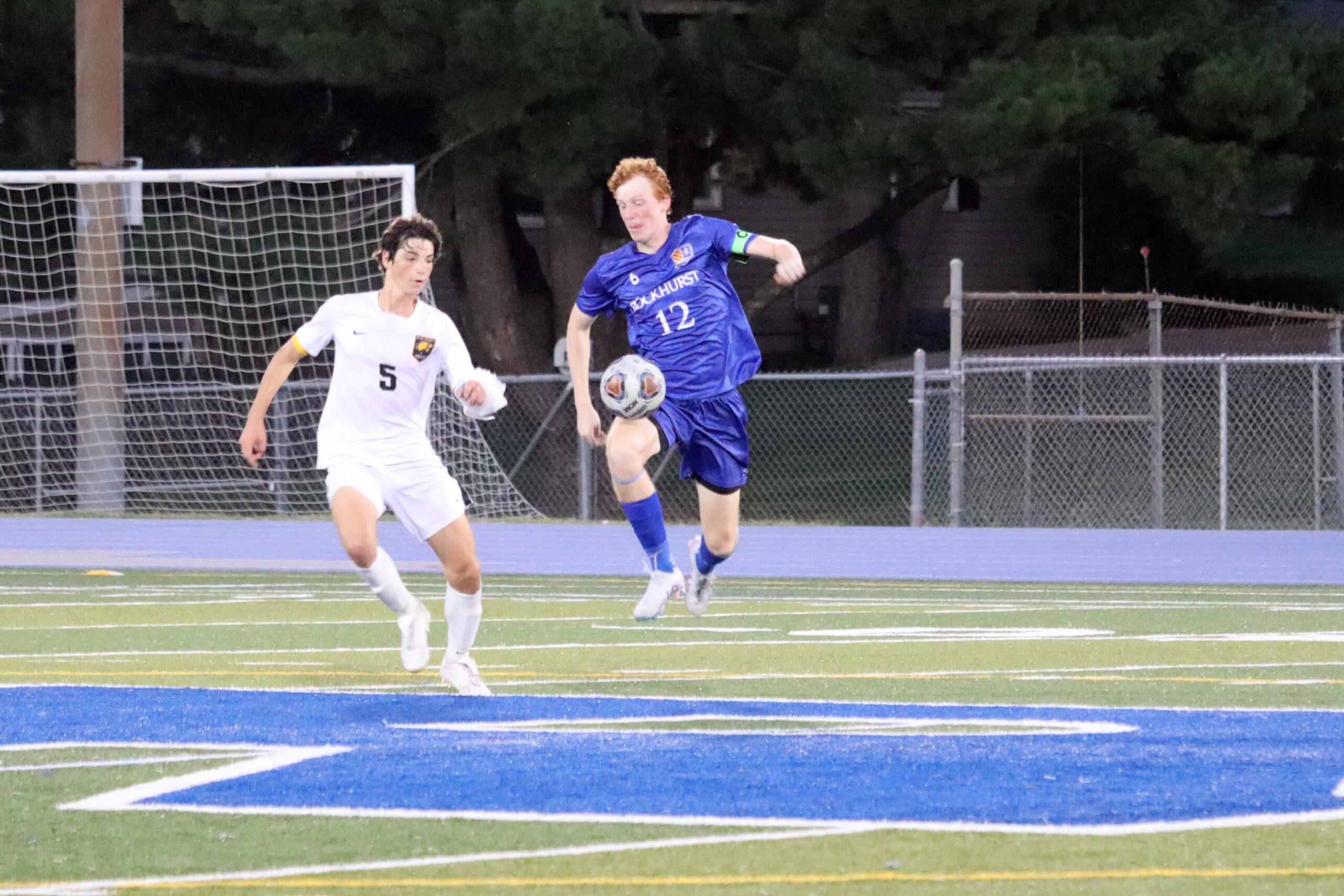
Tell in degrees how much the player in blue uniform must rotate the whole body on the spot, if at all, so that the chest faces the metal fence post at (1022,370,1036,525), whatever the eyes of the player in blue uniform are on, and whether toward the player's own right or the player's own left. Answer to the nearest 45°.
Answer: approximately 135° to the player's own right

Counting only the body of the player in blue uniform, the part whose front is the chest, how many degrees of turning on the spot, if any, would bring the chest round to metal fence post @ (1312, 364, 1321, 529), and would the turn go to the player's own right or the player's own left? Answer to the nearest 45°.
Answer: approximately 180°

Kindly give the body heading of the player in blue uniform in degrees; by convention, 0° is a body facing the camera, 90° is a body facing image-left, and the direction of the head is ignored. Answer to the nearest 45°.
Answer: approximately 45°

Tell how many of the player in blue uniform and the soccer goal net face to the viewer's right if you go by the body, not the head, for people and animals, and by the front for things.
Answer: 0

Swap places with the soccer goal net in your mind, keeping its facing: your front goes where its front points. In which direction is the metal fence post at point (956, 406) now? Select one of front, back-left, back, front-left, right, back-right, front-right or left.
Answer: left

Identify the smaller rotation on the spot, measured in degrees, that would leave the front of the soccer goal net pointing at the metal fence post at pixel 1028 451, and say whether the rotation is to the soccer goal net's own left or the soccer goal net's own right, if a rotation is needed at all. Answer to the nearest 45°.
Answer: approximately 90° to the soccer goal net's own left

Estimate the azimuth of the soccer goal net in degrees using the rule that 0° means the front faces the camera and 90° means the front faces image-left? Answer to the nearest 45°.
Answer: approximately 45°

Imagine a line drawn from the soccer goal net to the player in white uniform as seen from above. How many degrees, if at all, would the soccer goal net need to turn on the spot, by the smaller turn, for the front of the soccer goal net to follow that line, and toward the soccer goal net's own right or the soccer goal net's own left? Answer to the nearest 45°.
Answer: approximately 45° to the soccer goal net's own left

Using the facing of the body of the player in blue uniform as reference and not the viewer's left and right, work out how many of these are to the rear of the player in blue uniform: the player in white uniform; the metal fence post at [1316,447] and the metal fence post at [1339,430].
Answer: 2

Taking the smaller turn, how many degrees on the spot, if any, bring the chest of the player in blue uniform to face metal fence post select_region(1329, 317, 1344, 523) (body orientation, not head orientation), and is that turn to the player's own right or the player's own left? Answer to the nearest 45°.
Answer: approximately 180°
